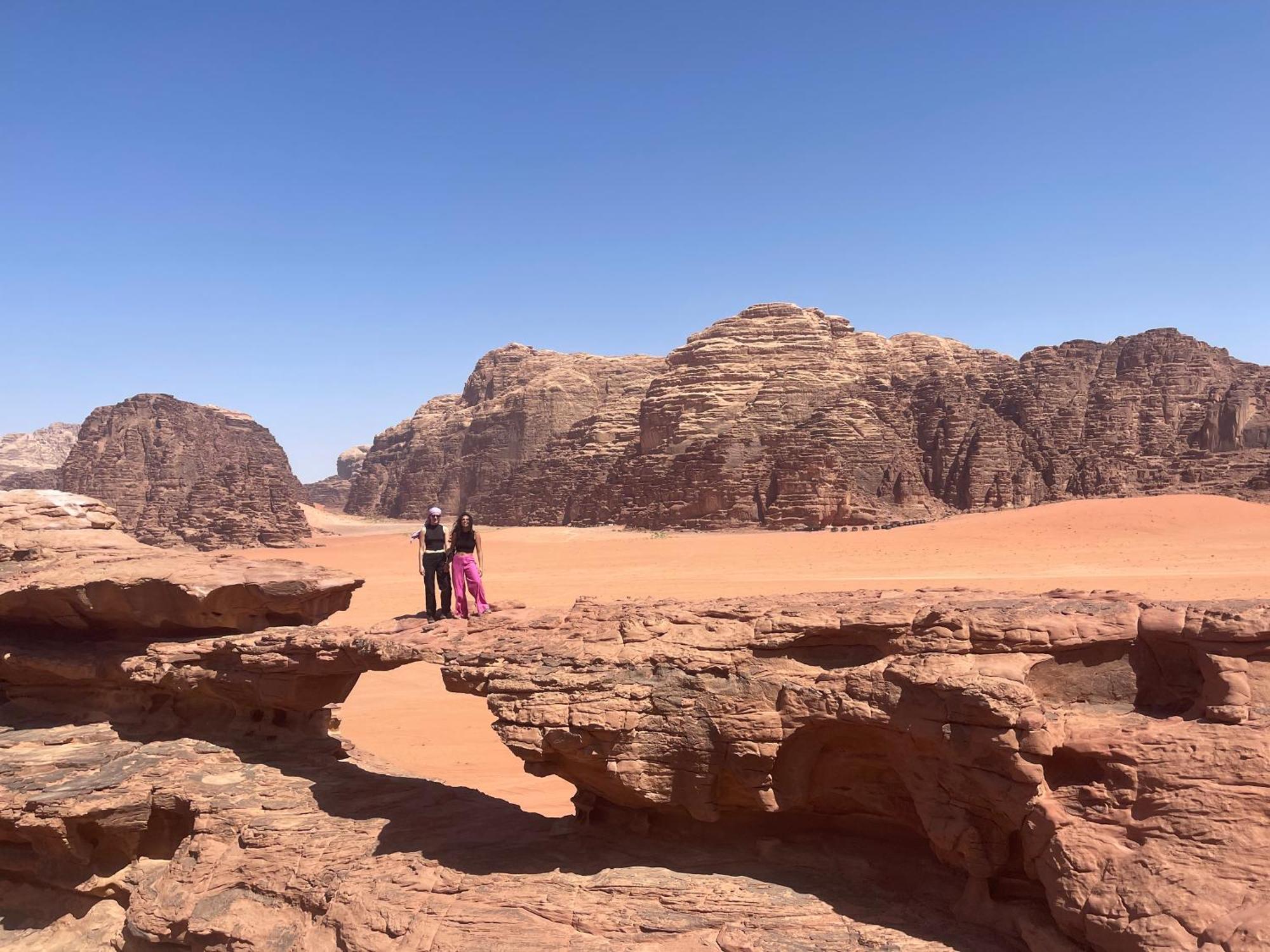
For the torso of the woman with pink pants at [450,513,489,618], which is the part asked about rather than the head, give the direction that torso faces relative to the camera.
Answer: toward the camera

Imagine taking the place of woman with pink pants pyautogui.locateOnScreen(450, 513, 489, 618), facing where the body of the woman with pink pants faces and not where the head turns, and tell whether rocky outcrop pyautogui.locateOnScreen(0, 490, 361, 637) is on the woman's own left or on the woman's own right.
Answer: on the woman's own right
